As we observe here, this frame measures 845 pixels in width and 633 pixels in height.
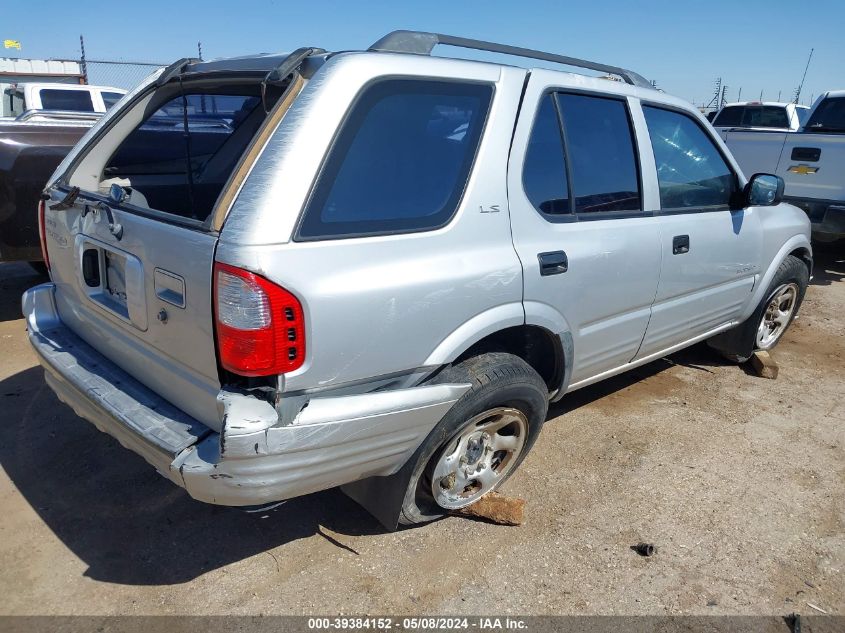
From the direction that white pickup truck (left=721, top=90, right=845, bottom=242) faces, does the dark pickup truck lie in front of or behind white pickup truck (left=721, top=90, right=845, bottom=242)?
behind

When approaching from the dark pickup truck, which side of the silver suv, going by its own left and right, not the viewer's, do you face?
left

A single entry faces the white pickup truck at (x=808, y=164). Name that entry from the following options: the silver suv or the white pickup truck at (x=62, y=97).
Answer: the silver suv

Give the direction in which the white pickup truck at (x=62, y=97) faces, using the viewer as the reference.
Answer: facing away from the viewer and to the right of the viewer

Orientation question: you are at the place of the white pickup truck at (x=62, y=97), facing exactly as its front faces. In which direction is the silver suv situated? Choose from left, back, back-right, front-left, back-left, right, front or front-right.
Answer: back-right

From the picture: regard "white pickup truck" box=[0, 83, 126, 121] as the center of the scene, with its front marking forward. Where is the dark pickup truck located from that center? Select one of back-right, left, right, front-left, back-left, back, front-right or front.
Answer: back-right

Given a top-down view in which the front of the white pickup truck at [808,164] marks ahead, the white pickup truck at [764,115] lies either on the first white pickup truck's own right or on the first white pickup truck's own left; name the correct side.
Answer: on the first white pickup truck's own left

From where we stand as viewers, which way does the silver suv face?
facing away from the viewer and to the right of the viewer

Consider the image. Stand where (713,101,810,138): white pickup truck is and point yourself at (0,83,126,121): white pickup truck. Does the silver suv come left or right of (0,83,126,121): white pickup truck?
left

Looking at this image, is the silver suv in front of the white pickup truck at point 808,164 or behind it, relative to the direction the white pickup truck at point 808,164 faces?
behind

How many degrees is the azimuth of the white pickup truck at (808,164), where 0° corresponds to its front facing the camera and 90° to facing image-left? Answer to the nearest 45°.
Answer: approximately 225°
